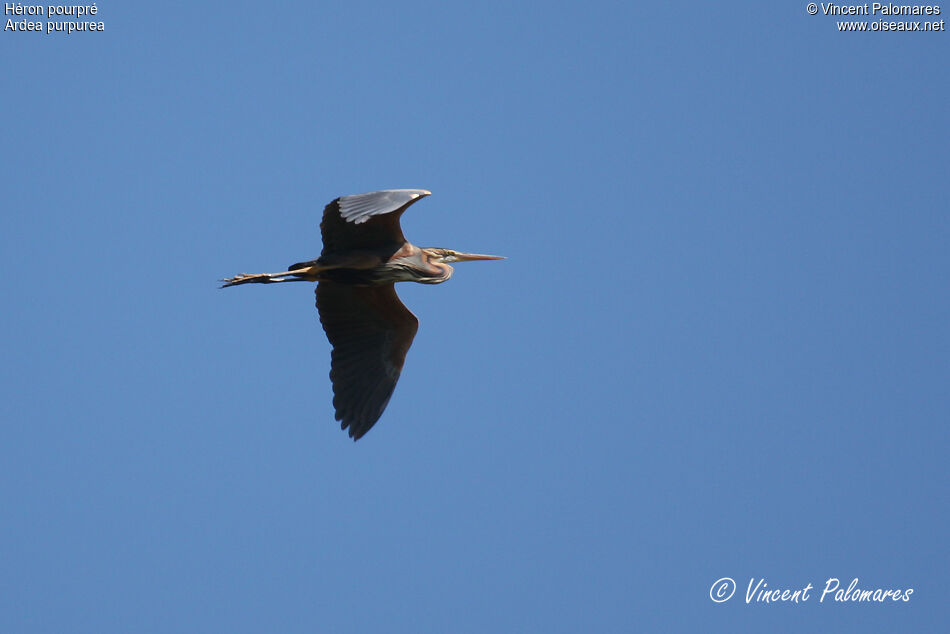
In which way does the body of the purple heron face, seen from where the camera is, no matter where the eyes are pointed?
to the viewer's right
